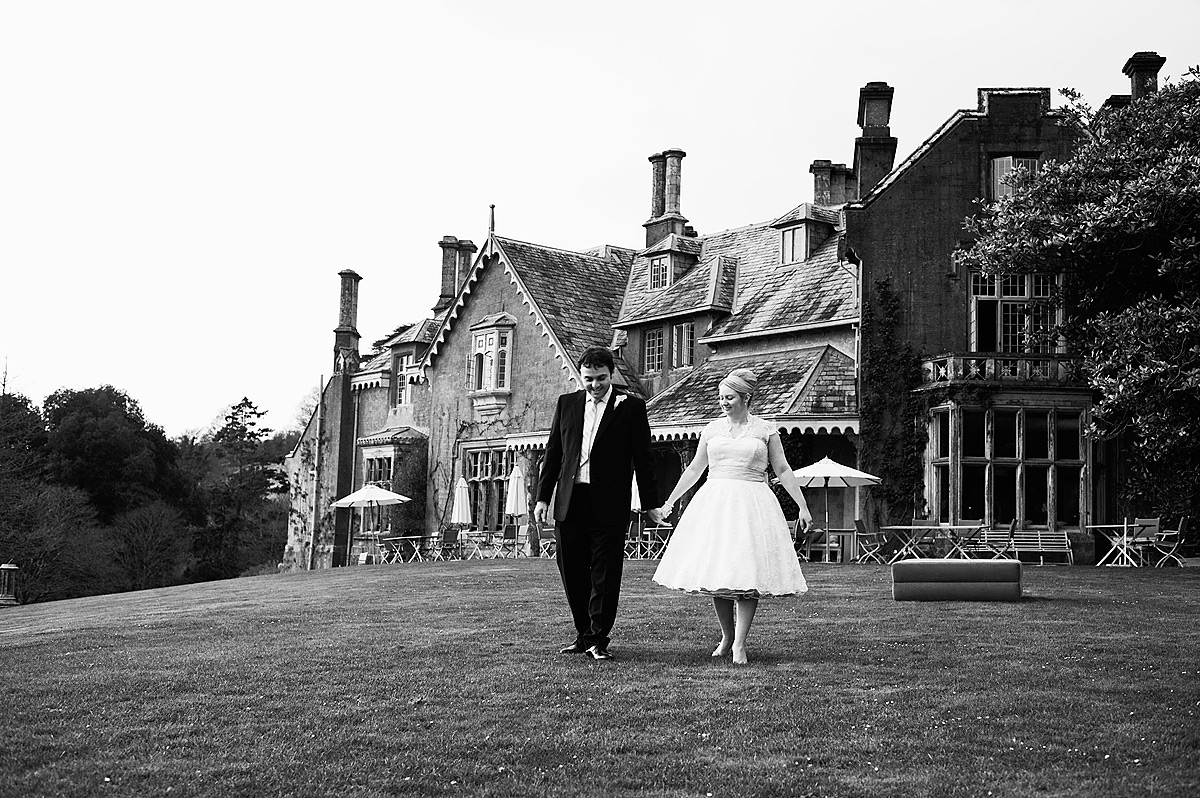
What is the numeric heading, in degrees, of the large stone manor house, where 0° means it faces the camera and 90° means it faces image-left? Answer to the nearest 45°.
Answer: approximately 45°

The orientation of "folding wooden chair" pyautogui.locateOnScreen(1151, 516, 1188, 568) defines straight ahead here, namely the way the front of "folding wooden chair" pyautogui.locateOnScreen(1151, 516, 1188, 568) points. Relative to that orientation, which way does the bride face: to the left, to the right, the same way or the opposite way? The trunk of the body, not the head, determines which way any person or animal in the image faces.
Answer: to the left

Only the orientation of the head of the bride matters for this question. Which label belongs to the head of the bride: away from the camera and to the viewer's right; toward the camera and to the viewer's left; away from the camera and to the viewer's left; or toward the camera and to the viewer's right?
toward the camera and to the viewer's left

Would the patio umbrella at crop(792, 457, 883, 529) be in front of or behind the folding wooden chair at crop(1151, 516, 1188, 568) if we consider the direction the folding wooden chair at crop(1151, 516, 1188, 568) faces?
in front

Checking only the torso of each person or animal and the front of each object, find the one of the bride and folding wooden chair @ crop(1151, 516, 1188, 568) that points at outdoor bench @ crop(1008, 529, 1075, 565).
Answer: the folding wooden chair

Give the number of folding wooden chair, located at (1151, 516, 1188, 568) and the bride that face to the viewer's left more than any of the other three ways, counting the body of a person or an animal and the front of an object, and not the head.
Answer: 1

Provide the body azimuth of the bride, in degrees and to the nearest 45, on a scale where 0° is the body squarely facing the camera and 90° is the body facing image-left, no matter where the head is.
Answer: approximately 0°

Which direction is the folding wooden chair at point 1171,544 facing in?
to the viewer's left

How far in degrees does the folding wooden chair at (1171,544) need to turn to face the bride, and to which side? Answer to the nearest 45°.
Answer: approximately 90° to its left

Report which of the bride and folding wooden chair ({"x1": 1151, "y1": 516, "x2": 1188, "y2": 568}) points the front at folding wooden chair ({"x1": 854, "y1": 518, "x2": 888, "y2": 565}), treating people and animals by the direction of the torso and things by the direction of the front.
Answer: folding wooden chair ({"x1": 1151, "y1": 516, "x2": 1188, "y2": 568})

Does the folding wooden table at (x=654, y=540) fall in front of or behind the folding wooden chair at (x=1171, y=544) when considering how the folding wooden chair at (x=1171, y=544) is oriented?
in front

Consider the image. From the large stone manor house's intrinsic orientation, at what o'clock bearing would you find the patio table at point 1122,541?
The patio table is roughly at 9 o'clock from the large stone manor house.

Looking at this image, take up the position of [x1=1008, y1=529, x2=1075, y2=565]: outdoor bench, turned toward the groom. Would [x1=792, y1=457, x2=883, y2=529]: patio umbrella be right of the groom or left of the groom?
right

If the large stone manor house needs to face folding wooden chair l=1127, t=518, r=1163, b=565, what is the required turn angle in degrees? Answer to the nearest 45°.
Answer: approximately 90° to its left
